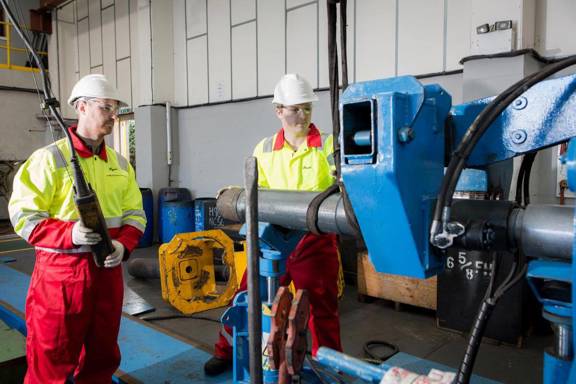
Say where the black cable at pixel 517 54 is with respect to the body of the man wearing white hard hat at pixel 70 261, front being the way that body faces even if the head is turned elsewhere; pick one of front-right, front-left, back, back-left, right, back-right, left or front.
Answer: front-left

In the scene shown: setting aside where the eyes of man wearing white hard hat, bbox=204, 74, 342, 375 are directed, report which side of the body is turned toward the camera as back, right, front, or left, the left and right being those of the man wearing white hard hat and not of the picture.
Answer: front

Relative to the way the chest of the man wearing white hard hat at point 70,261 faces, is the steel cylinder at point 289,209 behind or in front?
in front

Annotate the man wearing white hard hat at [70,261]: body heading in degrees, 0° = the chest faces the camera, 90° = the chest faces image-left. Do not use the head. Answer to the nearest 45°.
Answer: approximately 315°

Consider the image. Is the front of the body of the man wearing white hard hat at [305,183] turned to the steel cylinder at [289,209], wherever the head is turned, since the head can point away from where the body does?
yes

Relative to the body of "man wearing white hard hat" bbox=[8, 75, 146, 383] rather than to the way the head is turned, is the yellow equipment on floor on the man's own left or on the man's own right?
on the man's own left

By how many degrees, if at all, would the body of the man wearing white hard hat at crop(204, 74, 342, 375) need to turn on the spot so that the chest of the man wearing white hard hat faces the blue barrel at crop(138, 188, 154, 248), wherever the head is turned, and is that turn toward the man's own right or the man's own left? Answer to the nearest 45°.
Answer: approximately 135° to the man's own right

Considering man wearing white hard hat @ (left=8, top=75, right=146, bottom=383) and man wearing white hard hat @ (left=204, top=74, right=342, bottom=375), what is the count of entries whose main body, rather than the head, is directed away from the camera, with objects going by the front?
0

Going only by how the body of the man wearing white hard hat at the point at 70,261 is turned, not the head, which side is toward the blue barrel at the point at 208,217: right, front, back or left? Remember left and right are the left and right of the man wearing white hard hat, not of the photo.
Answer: left

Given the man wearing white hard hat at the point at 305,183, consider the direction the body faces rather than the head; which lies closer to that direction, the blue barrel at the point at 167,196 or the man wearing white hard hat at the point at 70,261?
the man wearing white hard hat
